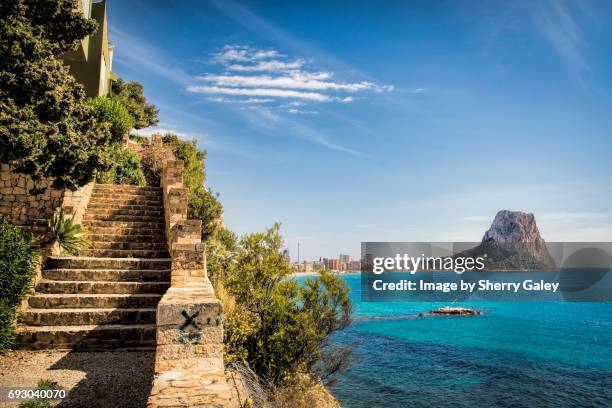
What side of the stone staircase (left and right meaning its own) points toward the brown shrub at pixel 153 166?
back

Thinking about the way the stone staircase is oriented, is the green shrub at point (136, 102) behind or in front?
behind

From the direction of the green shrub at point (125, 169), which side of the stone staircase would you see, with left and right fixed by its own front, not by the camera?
back

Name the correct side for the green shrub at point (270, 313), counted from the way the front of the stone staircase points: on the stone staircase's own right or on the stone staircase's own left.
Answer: on the stone staircase's own left

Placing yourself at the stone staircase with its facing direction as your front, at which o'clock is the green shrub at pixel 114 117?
The green shrub is roughly at 6 o'clock from the stone staircase.

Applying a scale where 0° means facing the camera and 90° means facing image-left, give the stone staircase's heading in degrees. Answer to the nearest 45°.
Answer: approximately 0°
